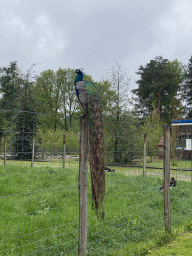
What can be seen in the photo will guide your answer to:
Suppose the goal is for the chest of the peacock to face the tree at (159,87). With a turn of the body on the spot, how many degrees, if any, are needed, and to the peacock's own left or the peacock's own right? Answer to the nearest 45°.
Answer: approximately 45° to the peacock's own right

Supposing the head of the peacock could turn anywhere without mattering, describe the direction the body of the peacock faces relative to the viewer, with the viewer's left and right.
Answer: facing away from the viewer and to the left of the viewer

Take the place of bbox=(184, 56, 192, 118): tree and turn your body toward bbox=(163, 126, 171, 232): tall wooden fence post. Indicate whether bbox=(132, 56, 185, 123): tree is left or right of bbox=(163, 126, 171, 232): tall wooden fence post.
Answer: right

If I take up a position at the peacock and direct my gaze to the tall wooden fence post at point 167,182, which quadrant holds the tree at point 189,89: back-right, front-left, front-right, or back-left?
front-left

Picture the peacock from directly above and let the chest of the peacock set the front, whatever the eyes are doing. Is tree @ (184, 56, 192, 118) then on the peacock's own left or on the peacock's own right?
on the peacock's own right

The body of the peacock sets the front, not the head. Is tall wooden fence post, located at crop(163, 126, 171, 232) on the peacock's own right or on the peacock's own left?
on the peacock's own right

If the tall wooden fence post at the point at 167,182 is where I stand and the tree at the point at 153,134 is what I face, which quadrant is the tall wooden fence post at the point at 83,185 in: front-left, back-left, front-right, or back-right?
back-left
